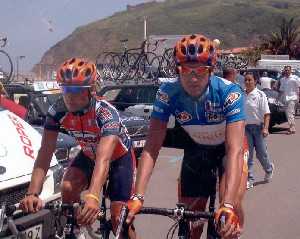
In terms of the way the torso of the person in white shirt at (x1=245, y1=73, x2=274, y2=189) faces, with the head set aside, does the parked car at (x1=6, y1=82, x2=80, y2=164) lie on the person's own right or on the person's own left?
on the person's own right

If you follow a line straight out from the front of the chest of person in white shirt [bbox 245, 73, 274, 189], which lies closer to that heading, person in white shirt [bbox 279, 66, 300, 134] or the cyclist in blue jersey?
the cyclist in blue jersey

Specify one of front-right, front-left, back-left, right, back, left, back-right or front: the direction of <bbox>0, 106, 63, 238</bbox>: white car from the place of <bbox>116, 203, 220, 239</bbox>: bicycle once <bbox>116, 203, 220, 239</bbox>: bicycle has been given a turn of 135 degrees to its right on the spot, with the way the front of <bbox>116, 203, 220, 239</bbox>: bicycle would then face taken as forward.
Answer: front

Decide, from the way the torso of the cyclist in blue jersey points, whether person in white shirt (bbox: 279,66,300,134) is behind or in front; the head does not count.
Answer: behind

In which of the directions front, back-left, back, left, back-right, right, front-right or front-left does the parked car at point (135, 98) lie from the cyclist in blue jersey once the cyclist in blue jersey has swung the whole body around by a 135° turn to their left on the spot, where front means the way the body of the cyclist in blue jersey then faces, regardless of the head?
front-left

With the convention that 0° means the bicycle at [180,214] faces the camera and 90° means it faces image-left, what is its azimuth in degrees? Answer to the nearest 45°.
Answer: approximately 0°

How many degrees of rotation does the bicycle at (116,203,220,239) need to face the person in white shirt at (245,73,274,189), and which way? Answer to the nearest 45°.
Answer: approximately 180°
